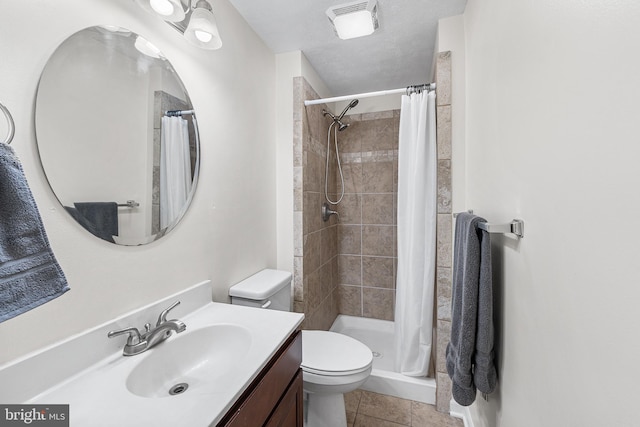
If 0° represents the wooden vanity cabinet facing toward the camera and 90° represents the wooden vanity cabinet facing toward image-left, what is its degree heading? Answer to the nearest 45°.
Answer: approximately 315°

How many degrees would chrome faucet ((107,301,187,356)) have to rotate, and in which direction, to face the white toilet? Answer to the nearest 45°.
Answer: approximately 45° to its left

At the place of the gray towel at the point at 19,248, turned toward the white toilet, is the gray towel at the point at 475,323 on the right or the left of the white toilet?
right

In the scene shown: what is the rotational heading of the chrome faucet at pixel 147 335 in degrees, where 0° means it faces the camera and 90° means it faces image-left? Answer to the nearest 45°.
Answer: approximately 315°
